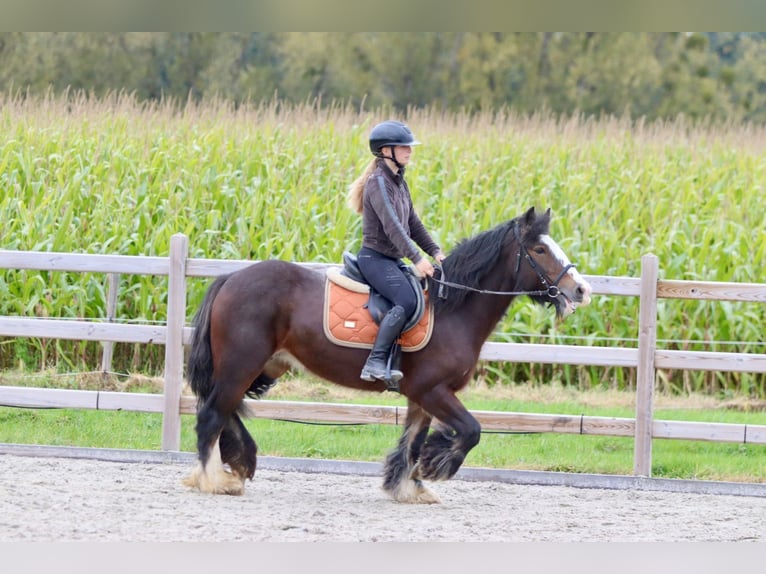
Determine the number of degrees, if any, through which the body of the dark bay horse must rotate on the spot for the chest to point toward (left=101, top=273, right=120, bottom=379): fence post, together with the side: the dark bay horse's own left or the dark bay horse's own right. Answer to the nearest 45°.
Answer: approximately 135° to the dark bay horse's own left

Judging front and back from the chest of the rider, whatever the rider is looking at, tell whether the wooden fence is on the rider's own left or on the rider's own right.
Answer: on the rider's own left

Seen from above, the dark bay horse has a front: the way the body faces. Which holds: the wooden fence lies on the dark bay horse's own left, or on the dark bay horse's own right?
on the dark bay horse's own left

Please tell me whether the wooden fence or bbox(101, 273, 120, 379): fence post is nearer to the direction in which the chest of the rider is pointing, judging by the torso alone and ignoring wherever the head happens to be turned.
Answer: the wooden fence

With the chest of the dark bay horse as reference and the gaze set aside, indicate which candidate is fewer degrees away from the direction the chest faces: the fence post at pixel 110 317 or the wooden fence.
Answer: the wooden fence

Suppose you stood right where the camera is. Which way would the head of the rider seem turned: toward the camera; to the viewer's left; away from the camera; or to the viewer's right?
to the viewer's right

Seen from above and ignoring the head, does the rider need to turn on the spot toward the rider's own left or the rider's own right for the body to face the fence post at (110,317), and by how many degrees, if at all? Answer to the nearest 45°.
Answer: approximately 135° to the rider's own left

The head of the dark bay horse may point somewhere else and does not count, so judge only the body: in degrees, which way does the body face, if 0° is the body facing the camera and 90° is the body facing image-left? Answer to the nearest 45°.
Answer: approximately 270°

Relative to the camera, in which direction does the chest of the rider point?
to the viewer's right
